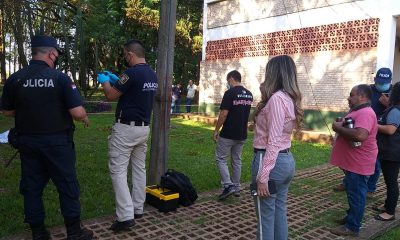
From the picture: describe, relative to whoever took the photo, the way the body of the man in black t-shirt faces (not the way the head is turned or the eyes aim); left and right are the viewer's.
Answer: facing away from the viewer and to the left of the viewer

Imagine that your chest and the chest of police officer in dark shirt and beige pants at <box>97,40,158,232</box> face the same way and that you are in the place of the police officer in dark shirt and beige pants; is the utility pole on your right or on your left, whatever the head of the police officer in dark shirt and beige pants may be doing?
on your right

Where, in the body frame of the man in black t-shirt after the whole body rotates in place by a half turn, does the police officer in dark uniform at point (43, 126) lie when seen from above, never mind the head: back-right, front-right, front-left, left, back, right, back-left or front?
right

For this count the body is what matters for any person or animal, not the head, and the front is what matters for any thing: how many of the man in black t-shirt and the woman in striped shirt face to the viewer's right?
0

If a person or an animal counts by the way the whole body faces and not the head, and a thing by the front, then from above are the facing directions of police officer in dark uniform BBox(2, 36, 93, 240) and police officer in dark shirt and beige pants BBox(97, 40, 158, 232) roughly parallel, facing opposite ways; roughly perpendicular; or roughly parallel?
roughly perpendicular

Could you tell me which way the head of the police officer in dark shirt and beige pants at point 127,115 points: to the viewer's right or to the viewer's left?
to the viewer's left

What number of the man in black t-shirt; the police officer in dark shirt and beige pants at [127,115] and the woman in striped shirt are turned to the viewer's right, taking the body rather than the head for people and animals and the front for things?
0

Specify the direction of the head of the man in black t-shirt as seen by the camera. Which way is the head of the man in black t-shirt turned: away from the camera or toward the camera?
away from the camera

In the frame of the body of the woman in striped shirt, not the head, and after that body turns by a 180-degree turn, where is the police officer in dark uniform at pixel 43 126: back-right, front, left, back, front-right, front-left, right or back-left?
back-right

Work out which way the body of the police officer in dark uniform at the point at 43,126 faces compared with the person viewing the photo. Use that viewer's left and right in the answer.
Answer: facing away from the viewer and to the right of the viewer

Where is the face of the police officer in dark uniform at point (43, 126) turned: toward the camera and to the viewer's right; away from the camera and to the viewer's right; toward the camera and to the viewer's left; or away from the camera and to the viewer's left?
away from the camera and to the viewer's right

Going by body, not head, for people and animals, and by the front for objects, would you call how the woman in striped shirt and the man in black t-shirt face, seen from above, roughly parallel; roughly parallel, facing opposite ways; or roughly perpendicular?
roughly parallel
